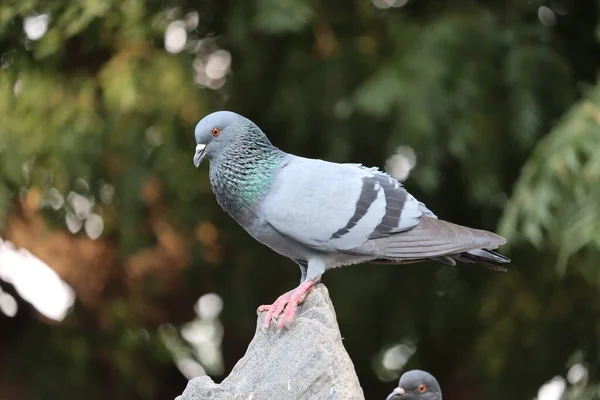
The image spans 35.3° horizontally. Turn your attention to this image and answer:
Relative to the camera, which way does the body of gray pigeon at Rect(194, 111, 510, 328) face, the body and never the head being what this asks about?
to the viewer's left
